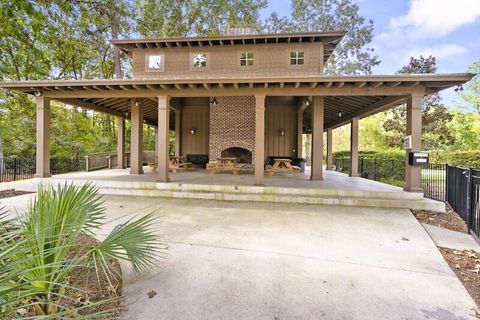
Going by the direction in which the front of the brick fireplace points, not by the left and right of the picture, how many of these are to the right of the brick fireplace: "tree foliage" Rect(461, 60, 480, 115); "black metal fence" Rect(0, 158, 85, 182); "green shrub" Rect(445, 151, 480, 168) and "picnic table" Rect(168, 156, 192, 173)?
2

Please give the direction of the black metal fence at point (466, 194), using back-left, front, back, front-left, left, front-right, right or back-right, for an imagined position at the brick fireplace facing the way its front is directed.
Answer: front-left

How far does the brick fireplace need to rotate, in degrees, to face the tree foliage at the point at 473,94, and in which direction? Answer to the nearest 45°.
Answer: approximately 135° to its left

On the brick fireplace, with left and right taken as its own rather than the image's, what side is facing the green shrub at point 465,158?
left

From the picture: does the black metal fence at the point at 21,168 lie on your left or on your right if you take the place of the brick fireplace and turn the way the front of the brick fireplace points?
on your right

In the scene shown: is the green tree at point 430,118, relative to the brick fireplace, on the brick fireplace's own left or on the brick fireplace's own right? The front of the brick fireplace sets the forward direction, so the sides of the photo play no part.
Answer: on the brick fireplace's own left

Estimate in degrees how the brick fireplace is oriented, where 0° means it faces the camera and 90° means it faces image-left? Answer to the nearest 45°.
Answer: approximately 0°

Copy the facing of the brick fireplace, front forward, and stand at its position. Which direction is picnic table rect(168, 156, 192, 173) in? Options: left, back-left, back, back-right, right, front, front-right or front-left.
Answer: right

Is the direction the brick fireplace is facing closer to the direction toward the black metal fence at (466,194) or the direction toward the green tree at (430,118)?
the black metal fence
